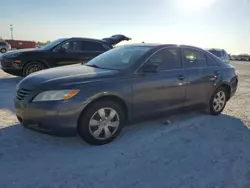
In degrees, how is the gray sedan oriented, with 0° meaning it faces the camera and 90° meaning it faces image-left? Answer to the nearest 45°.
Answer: approximately 45°

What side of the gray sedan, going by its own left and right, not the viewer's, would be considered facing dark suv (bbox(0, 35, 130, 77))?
right
